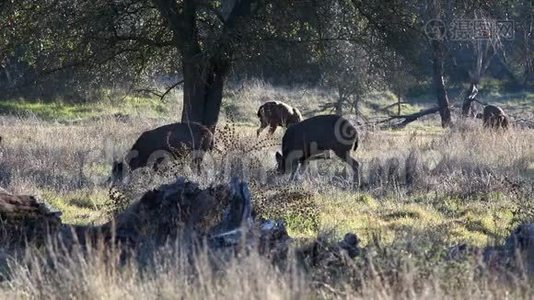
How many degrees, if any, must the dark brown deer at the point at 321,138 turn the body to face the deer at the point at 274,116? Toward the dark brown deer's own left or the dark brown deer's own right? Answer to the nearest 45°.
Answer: approximately 90° to the dark brown deer's own right

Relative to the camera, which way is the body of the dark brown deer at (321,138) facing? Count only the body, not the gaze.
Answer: to the viewer's left

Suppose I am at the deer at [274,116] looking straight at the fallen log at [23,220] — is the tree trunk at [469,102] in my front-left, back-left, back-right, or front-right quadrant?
back-left

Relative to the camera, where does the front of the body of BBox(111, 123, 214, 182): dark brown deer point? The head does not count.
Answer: to the viewer's left
